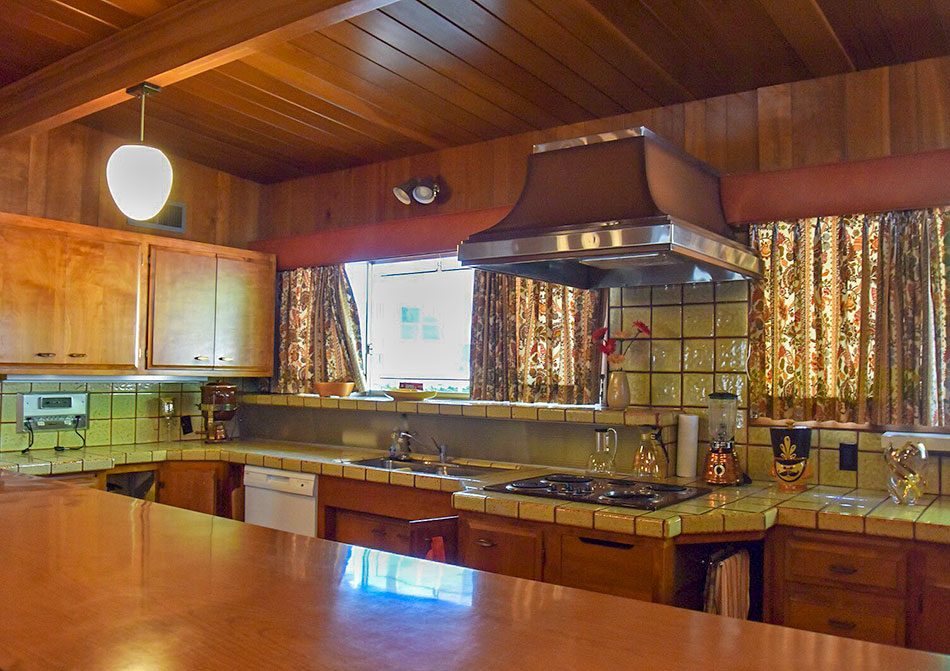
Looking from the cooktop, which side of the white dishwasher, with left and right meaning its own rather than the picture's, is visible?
left

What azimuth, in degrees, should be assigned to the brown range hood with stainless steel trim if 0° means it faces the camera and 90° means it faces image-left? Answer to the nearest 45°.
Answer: approximately 45°

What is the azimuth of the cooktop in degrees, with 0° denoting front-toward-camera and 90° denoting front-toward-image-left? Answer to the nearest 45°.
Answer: approximately 45°

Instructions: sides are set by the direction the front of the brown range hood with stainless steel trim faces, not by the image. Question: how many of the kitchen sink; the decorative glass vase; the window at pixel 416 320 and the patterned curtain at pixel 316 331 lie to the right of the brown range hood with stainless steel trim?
3
